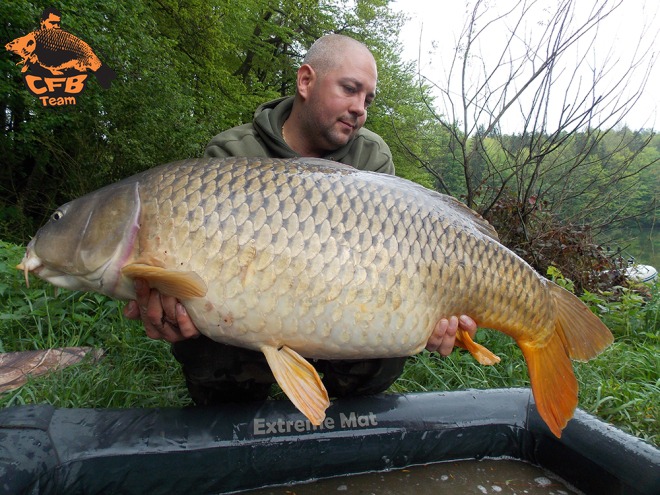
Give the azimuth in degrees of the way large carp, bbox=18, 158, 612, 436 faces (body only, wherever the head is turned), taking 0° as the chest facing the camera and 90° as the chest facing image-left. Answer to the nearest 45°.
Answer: approximately 90°

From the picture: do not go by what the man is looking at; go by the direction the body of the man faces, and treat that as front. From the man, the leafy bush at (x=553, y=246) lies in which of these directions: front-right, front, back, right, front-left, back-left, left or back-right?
back-left

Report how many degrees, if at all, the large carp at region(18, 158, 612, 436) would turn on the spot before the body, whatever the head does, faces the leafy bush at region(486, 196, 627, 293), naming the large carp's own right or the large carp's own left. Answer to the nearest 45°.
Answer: approximately 135° to the large carp's own right

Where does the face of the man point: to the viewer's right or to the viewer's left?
to the viewer's right
